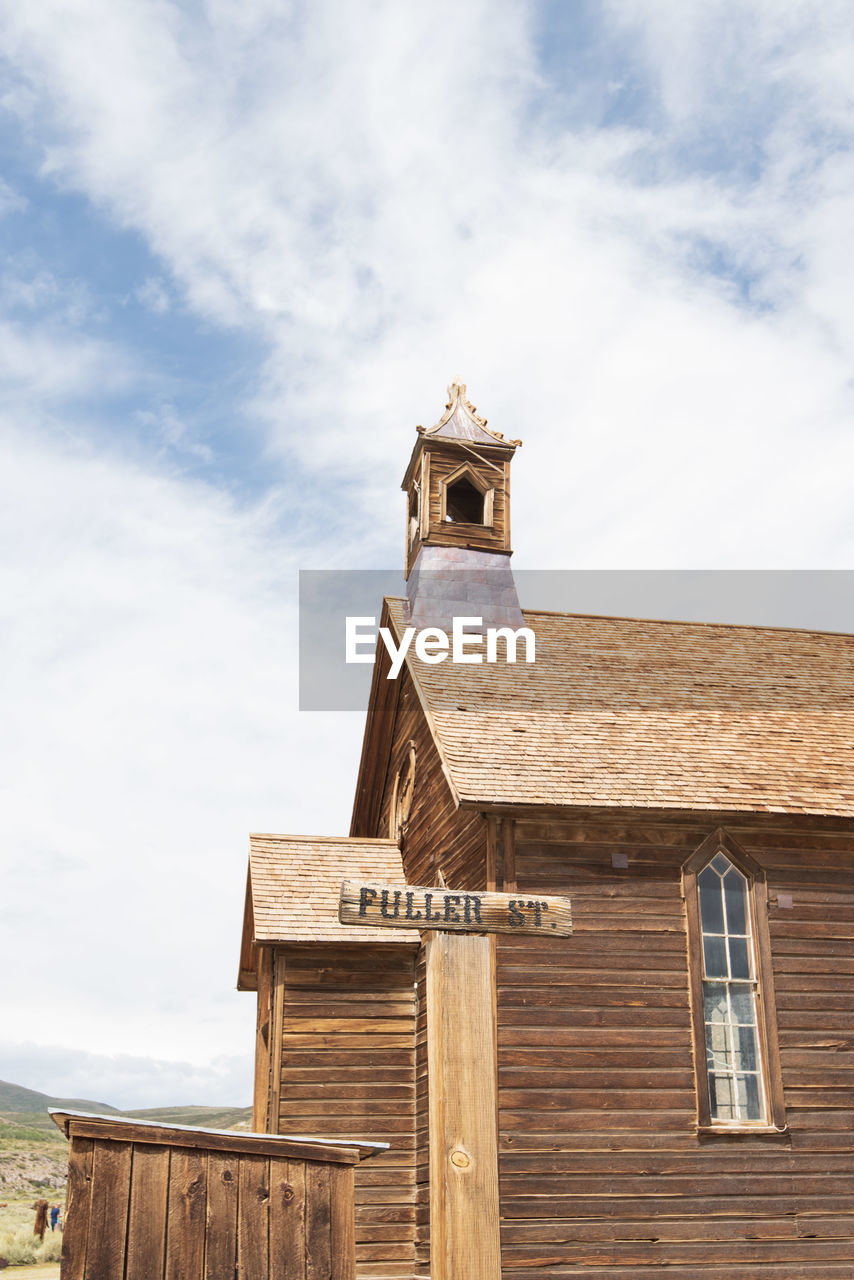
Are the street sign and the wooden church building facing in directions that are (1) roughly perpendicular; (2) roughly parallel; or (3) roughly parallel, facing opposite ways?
roughly perpendicular

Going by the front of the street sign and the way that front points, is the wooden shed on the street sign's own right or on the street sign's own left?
on the street sign's own right

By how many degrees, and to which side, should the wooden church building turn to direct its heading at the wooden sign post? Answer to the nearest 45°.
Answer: approximately 90° to its left

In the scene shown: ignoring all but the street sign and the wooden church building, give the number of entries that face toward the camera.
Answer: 1

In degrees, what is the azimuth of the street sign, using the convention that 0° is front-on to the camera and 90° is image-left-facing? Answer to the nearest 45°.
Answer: approximately 0°

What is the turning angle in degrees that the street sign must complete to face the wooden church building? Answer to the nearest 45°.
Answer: approximately 180°

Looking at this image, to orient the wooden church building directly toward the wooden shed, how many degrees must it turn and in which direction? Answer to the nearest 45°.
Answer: approximately 90° to its left

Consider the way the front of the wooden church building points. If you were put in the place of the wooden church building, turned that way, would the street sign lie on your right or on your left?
on your left

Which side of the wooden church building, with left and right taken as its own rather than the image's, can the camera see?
left
